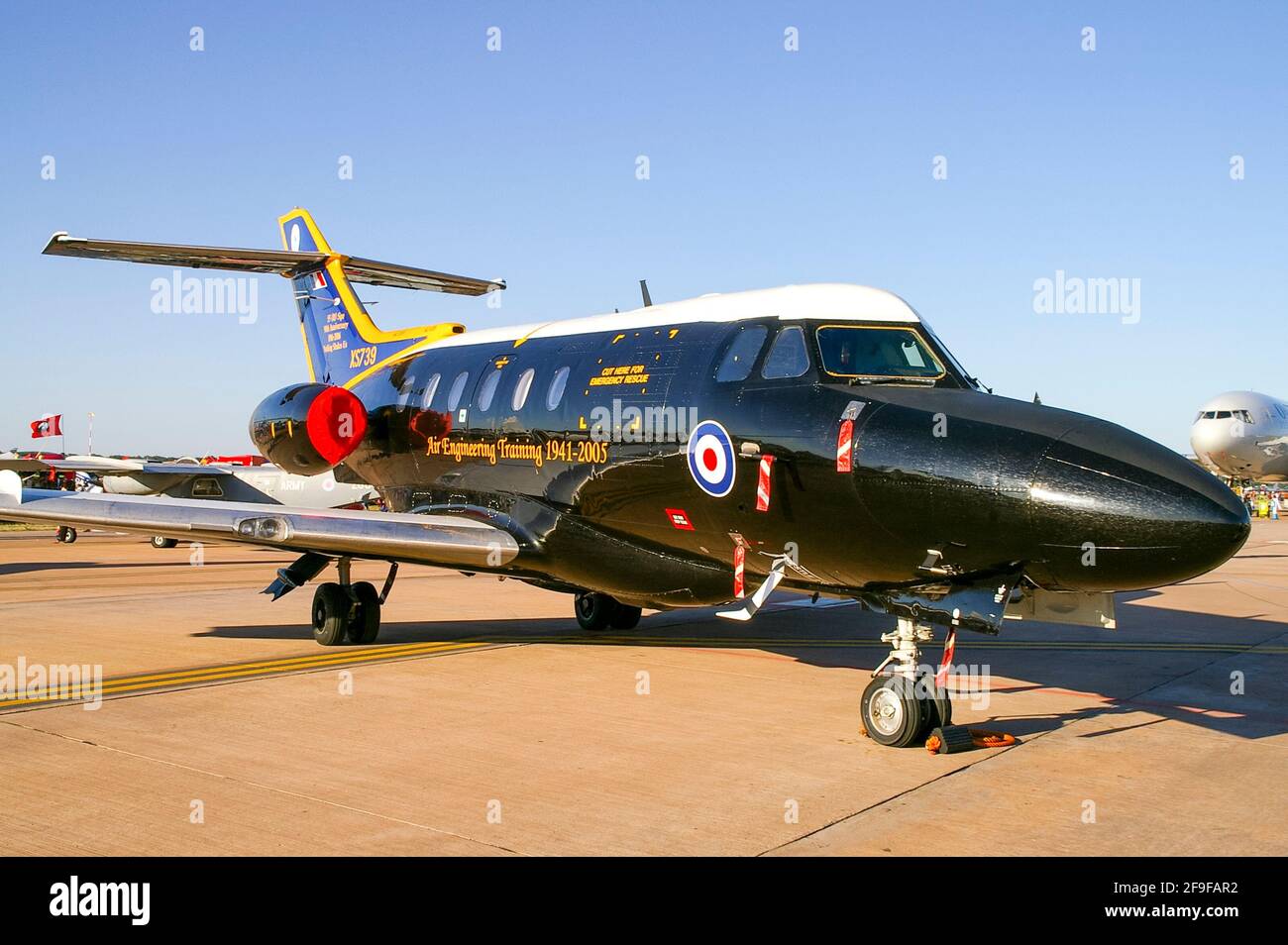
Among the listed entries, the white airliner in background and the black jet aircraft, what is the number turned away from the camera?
0

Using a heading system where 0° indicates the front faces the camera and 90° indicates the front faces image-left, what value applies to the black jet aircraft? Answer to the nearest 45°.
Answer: approximately 315°

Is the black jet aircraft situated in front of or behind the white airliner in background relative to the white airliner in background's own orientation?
in front

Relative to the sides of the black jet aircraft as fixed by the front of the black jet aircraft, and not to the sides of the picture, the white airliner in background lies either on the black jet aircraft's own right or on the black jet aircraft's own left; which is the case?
on the black jet aircraft's own left
